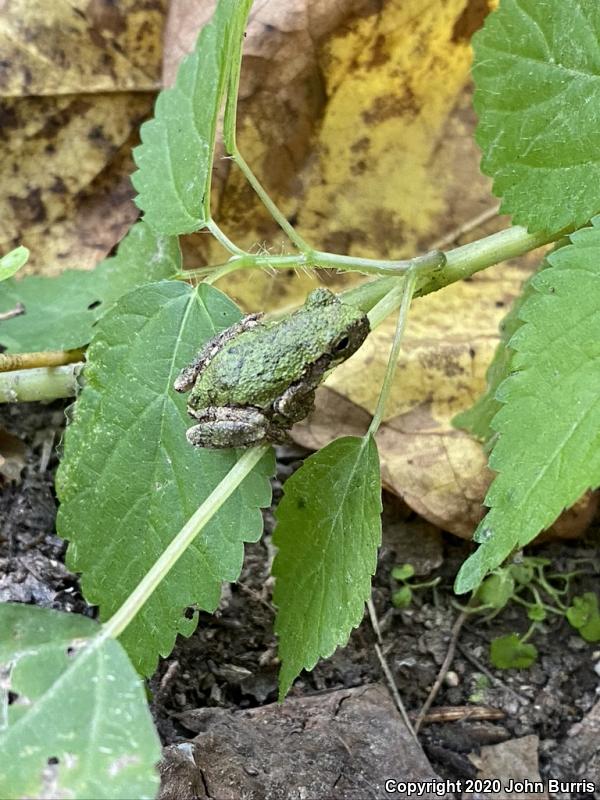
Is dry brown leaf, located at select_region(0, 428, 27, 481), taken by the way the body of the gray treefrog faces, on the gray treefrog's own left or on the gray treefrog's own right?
on the gray treefrog's own left

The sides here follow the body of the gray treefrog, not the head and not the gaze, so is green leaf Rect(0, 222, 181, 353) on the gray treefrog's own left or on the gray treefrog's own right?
on the gray treefrog's own left

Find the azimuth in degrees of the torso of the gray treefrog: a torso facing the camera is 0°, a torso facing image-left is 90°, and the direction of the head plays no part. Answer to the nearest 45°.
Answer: approximately 225°
